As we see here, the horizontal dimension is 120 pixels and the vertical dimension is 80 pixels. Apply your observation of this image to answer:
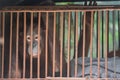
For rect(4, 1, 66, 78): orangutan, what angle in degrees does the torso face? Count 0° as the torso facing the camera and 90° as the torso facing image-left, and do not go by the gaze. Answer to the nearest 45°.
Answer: approximately 0°
